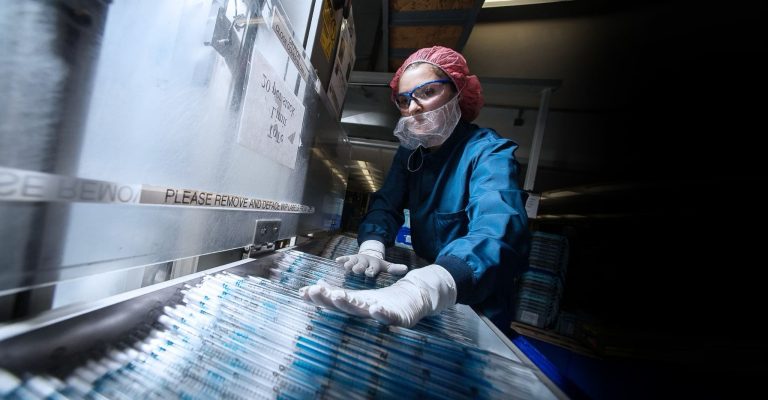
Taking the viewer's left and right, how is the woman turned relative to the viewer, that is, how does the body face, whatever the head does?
facing the viewer and to the left of the viewer
